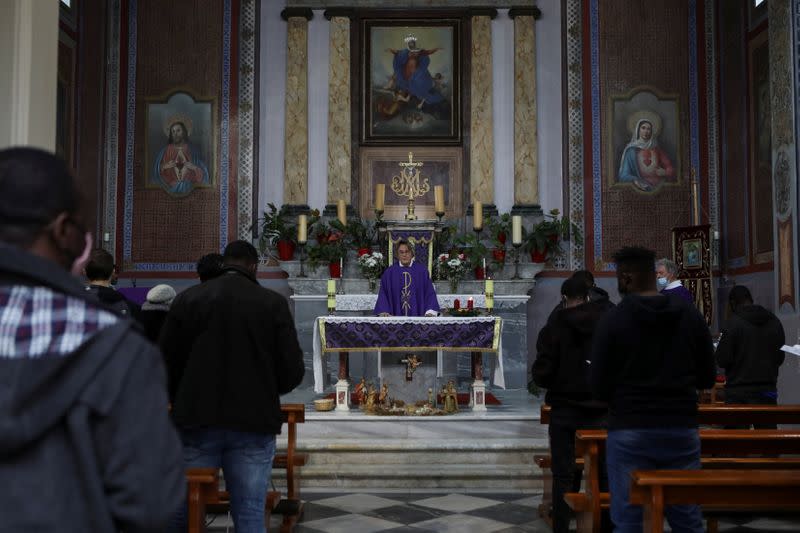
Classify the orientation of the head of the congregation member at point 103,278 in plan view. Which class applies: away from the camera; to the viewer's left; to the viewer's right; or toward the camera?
away from the camera

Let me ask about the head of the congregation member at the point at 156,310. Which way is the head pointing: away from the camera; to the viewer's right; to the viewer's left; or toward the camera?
away from the camera

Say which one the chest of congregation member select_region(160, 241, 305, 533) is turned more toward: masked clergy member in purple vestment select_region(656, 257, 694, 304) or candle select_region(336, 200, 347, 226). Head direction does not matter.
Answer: the candle

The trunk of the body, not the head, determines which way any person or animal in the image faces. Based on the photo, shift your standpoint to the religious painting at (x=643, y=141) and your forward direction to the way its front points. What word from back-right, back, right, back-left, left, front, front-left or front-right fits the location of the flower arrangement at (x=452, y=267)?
front-right

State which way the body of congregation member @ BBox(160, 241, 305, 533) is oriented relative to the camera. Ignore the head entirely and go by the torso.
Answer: away from the camera

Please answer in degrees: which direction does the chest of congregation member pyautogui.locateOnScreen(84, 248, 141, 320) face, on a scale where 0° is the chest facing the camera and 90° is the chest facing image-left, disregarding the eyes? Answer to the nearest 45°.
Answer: approximately 180°

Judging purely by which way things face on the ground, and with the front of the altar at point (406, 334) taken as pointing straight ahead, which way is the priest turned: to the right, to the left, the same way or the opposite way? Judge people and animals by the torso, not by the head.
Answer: the same way

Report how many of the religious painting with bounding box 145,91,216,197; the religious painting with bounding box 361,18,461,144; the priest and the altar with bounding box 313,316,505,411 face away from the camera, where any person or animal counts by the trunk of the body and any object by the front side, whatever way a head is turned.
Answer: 0

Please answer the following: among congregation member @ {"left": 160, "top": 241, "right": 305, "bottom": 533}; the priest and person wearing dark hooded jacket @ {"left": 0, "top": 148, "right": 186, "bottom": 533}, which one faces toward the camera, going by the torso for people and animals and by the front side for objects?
the priest

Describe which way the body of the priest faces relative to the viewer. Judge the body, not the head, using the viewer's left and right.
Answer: facing the viewer

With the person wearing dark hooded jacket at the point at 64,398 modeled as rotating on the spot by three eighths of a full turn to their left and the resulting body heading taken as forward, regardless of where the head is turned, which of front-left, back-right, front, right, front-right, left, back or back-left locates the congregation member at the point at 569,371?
back-right

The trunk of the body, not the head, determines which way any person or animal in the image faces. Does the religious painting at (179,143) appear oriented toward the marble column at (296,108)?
no

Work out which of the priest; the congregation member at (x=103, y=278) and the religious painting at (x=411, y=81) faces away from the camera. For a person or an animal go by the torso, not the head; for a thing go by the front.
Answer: the congregation member

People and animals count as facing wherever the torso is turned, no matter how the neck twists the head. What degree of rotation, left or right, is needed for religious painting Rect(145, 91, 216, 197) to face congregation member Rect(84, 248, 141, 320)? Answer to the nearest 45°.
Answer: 0° — it already faces them

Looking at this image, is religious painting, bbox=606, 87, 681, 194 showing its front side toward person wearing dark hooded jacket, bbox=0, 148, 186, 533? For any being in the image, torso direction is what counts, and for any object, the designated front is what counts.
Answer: yes

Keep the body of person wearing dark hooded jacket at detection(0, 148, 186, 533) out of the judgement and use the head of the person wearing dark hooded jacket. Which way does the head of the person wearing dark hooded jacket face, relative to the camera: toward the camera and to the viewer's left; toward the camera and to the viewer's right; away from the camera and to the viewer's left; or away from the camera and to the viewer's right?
away from the camera and to the viewer's right

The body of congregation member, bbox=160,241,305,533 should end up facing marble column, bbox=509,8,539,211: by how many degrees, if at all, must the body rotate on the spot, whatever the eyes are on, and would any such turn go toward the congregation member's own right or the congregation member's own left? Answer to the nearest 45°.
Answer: approximately 45° to the congregation member's own right
